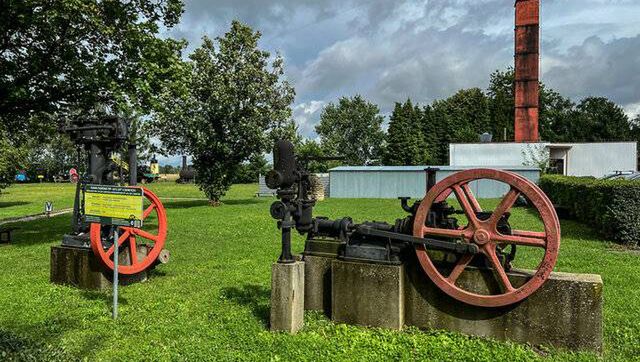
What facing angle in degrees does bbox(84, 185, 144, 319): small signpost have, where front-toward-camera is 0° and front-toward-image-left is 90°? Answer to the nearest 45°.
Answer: approximately 0°

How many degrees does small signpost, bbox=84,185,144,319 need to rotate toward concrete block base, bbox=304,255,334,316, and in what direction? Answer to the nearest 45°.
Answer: approximately 45° to its left

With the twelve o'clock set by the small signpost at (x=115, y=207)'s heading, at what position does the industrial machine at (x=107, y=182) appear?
The industrial machine is roughly at 6 o'clock from the small signpost.

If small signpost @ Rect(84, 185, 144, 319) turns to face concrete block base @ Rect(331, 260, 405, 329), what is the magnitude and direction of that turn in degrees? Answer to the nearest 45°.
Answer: approximately 45° to its left

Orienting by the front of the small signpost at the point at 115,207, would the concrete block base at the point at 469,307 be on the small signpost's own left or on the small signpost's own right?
on the small signpost's own left

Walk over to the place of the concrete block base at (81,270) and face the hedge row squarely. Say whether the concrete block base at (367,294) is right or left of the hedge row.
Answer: right

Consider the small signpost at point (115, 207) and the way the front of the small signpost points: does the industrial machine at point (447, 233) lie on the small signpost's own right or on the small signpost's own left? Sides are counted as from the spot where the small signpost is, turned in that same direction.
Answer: on the small signpost's own left

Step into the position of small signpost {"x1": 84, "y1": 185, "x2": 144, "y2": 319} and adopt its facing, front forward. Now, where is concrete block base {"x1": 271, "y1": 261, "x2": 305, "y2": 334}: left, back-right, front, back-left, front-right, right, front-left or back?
front-left

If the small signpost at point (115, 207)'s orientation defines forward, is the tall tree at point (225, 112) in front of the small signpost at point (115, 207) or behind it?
behind

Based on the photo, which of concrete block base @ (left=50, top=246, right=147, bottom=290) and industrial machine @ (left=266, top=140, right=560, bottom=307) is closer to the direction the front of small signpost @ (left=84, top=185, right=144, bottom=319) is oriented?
the industrial machine

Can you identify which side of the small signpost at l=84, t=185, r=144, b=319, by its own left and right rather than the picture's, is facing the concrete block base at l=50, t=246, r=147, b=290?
back

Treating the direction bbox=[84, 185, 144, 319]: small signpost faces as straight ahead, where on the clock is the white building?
The white building is roughly at 8 o'clock from the small signpost.

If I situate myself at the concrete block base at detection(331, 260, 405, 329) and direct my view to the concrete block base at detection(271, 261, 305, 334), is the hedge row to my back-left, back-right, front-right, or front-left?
back-right

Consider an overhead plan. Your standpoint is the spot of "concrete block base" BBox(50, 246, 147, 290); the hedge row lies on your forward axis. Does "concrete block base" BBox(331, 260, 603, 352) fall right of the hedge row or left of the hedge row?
right
